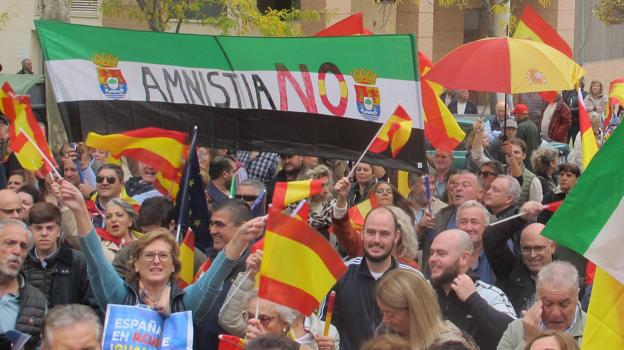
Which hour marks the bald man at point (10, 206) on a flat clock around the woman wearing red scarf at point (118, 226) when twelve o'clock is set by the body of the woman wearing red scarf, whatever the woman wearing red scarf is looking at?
The bald man is roughly at 2 o'clock from the woman wearing red scarf.

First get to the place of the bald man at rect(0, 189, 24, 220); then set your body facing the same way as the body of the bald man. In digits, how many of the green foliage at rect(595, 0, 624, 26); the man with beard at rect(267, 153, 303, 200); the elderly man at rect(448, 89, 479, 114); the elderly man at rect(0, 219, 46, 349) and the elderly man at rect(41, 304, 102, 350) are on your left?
3

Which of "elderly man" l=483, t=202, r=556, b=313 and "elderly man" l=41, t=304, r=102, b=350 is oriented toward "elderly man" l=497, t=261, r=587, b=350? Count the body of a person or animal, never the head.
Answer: "elderly man" l=483, t=202, r=556, b=313

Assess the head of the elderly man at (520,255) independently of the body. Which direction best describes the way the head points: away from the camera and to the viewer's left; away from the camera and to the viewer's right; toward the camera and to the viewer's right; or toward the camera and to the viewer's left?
toward the camera and to the viewer's left

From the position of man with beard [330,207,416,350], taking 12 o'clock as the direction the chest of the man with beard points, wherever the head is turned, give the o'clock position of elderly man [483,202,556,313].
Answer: The elderly man is roughly at 8 o'clock from the man with beard.

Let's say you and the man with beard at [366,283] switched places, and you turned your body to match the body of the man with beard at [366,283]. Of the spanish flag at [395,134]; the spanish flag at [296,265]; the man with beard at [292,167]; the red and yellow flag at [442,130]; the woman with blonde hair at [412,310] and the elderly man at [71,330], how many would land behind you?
3

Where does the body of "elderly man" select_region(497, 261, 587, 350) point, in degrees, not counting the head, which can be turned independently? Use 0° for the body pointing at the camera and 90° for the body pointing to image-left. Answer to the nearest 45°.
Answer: approximately 0°

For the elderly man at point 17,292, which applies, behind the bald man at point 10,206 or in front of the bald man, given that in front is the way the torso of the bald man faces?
in front

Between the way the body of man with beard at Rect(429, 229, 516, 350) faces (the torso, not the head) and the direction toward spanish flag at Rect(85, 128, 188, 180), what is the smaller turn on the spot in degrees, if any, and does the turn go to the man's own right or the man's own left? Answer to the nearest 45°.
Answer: approximately 90° to the man's own right
